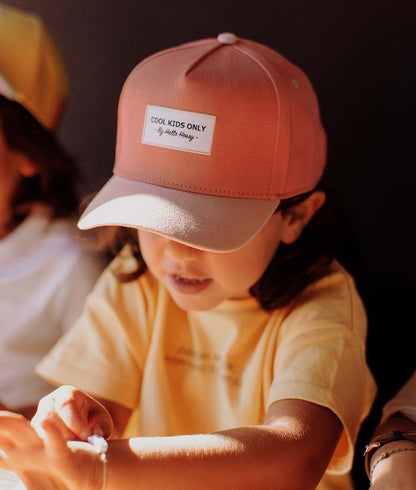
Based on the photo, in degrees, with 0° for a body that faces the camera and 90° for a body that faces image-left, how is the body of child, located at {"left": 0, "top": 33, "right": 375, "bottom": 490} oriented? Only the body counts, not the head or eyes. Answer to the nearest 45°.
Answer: approximately 45°
